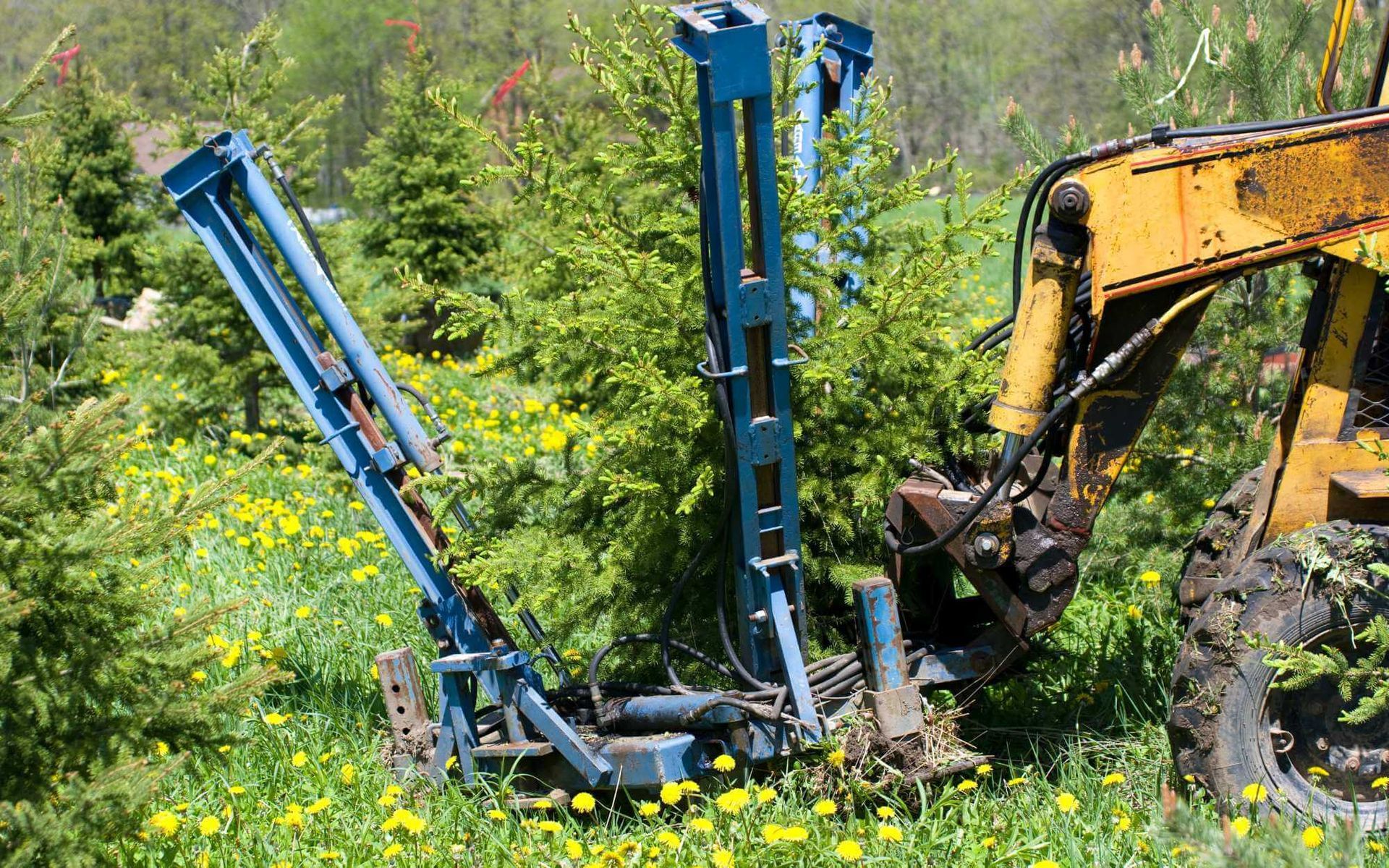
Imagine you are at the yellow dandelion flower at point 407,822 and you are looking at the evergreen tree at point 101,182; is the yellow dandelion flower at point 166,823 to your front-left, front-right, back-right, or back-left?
front-left

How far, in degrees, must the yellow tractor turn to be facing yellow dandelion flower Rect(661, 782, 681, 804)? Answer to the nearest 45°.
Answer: approximately 45° to its left

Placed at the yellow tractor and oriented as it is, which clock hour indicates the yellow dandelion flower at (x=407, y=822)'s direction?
The yellow dandelion flower is roughly at 11 o'clock from the yellow tractor.

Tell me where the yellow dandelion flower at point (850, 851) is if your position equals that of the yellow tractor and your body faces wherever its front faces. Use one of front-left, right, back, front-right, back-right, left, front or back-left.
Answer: front-left

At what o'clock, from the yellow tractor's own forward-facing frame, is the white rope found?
The white rope is roughly at 3 o'clock from the yellow tractor.

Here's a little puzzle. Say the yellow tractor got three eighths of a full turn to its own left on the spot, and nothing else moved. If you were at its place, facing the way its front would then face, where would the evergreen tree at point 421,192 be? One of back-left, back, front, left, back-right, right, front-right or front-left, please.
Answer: back

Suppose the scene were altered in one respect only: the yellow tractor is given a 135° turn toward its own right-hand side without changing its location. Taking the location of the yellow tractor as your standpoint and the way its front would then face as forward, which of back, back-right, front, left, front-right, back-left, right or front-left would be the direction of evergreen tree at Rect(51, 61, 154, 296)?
left

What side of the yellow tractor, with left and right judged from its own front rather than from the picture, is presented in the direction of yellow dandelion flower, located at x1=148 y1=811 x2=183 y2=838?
front

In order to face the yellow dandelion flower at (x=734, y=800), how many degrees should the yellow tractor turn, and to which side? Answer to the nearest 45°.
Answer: approximately 45° to its left

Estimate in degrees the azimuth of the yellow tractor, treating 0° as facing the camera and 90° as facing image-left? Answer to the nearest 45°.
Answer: approximately 90°

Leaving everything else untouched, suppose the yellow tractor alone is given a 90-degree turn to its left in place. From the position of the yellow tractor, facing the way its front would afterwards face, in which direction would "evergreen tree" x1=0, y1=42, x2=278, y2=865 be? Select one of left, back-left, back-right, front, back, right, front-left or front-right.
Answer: front-right

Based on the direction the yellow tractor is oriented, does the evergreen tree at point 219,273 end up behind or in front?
in front

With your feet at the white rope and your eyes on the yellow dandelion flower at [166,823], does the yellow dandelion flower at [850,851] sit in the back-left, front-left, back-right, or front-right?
front-left
